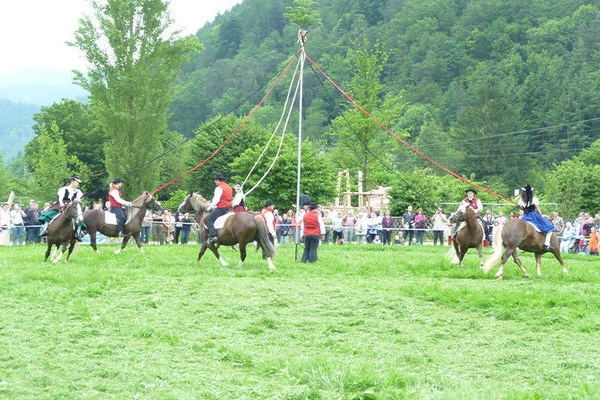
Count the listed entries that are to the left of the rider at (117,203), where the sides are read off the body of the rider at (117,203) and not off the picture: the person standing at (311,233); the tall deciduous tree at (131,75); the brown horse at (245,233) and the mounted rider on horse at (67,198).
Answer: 1

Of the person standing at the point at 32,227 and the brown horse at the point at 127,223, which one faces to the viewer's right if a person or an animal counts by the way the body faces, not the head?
the brown horse

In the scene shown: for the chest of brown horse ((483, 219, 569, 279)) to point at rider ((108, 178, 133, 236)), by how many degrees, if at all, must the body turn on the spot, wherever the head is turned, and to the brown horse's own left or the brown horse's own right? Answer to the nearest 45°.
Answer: approximately 135° to the brown horse's own left

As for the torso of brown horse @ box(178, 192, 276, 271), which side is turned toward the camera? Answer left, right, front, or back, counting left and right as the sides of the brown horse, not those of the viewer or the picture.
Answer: left

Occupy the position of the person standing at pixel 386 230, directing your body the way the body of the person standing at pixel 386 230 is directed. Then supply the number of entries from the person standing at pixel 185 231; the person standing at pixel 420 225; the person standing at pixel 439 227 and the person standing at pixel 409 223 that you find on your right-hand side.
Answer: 1

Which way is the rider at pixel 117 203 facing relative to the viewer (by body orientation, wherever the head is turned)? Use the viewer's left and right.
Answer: facing to the right of the viewer

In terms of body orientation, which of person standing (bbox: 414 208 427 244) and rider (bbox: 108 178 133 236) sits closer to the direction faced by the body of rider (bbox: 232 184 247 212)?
the rider

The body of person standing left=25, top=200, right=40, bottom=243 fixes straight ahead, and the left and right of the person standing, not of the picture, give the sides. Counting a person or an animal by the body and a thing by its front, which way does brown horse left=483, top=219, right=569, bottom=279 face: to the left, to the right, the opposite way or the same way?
to the left

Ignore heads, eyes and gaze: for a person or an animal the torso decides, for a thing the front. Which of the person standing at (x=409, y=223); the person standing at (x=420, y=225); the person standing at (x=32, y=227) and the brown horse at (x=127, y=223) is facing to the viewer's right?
the brown horse

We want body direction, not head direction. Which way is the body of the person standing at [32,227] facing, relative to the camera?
toward the camera

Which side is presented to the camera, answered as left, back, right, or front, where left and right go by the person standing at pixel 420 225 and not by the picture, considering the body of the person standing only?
front

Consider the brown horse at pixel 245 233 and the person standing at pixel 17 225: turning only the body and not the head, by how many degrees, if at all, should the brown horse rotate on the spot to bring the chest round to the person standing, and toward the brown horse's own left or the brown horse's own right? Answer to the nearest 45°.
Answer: approximately 45° to the brown horse's own right

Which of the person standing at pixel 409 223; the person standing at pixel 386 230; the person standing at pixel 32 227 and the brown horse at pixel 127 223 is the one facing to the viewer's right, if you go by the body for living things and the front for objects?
the brown horse

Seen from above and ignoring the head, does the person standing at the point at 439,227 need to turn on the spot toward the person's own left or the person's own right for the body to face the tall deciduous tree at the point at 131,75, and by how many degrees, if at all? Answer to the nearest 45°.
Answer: approximately 90° to the person's own right
